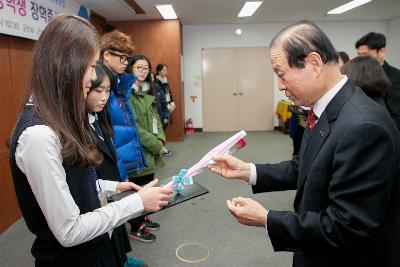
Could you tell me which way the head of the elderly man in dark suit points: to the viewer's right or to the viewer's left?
to the viewer's left

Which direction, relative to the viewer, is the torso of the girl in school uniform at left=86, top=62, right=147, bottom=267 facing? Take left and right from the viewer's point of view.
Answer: facing the viewer and to the right of the viewer

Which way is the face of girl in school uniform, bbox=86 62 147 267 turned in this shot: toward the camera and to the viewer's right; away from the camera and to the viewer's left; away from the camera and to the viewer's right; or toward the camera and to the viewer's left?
toward the camera and to the viewer's right

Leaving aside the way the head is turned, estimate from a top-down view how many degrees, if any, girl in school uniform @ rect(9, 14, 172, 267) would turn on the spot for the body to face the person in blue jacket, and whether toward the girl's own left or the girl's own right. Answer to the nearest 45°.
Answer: approximately 90° to the girl's own left

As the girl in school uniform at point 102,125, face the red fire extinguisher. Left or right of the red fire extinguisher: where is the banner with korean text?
left

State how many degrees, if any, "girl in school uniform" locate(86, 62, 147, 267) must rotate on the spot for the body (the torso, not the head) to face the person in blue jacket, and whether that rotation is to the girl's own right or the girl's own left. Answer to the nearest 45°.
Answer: approximately 135° to the girl's own left

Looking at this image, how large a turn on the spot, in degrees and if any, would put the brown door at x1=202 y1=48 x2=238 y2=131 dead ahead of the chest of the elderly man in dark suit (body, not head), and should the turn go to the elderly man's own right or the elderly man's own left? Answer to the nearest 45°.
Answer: approximately 90° to the elderly man's own right

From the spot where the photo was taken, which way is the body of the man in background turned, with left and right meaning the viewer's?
facing the viewer and to the left of the viewer

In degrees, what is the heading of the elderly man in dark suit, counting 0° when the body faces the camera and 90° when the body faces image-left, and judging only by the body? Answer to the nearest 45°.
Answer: approximately 90°

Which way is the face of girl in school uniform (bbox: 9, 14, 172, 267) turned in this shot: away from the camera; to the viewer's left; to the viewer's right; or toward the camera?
to the viewer's right

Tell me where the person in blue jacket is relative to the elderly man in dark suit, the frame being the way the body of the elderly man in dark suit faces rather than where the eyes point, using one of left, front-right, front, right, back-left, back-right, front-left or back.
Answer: front-right

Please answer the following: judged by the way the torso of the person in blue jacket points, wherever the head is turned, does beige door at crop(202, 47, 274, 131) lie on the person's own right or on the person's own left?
on the person's own left

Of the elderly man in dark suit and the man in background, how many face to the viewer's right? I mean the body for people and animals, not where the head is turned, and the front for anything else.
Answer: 0

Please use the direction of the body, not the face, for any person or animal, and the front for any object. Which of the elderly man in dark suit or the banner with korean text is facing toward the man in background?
the banner with korean text
